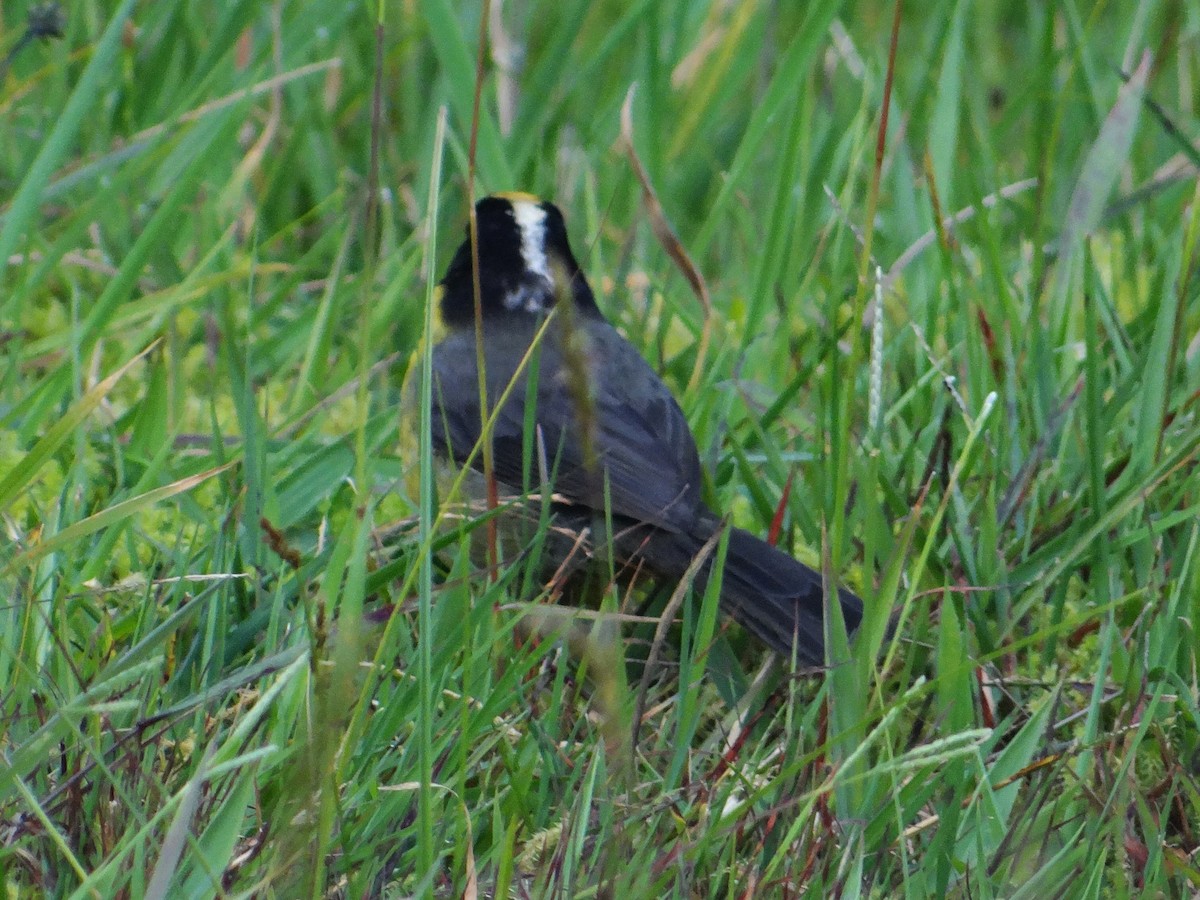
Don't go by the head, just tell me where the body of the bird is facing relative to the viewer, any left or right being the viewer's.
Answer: facing away from the viewer and to the left of the viewer
